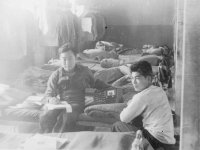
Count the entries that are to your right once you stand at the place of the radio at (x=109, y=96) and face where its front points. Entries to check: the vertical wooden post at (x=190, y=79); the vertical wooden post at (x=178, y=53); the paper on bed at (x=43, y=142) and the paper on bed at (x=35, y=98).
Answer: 2

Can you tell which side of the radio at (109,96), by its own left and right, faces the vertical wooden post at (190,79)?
left

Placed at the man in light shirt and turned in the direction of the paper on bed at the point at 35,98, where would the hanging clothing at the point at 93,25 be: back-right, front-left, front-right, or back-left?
front-right

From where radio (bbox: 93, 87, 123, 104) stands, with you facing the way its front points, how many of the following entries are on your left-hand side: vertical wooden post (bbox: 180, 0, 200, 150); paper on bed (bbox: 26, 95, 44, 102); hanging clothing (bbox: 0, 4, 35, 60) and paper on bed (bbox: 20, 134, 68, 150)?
1

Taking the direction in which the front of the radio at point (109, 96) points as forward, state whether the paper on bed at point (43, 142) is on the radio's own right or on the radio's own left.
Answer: on the radio's own right

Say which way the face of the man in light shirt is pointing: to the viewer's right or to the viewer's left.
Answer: to the viewer's left

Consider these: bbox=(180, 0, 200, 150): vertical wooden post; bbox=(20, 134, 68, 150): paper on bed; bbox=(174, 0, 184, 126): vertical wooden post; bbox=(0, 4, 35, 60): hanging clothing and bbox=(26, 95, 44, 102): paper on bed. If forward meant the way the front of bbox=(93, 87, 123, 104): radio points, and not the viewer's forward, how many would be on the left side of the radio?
2

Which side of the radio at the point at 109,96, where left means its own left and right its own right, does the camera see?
front

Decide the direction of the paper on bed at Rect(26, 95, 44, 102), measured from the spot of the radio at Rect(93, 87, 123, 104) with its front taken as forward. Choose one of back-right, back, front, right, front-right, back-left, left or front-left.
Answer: right

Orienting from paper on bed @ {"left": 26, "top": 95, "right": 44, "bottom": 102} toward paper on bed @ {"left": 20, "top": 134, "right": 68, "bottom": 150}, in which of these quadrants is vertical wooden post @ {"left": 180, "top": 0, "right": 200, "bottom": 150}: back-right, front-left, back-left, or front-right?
front-left
